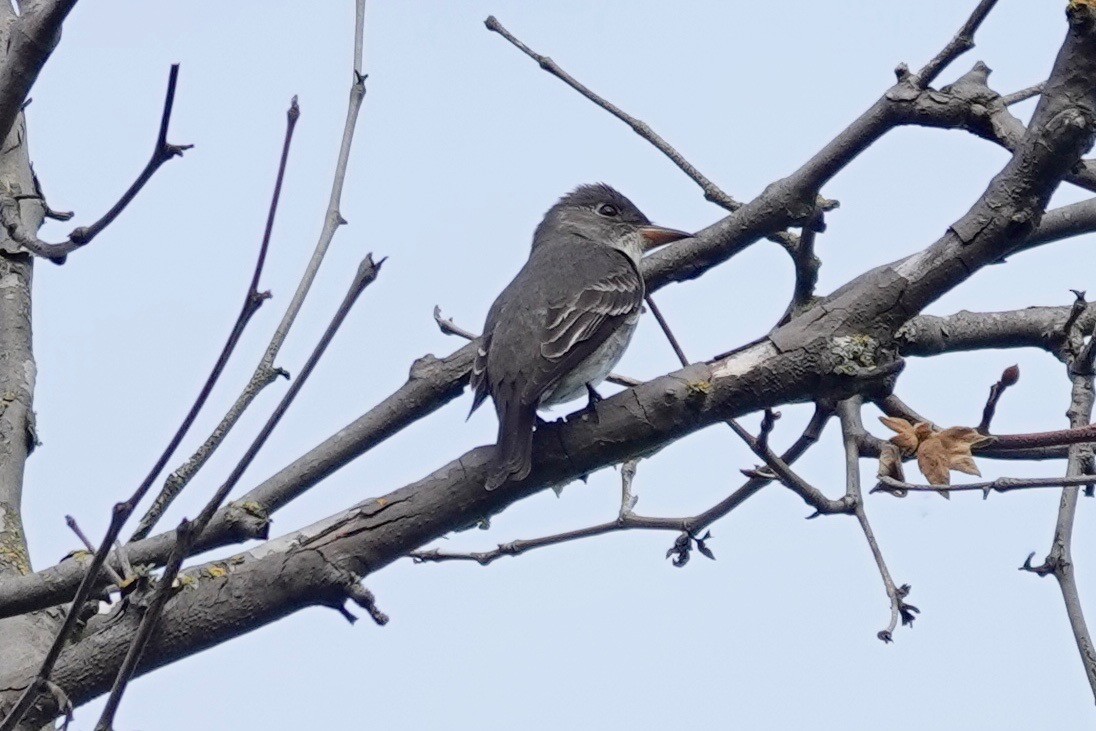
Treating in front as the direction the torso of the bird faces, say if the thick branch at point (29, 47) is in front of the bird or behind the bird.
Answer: behind

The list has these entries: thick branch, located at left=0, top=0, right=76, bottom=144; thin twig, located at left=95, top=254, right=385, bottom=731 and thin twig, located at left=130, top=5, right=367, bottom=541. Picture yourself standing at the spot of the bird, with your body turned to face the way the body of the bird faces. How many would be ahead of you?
0

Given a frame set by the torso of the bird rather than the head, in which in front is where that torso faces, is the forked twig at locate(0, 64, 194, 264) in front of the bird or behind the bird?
behind

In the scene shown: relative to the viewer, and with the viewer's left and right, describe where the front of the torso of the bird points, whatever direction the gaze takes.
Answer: facing away from the viewer and to the right of the viewer

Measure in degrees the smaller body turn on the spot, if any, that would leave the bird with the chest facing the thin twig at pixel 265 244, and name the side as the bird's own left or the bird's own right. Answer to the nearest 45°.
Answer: approximately 135° to the bird's own left

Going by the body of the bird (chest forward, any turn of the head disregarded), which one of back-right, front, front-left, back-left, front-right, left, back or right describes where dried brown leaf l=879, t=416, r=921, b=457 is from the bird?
right

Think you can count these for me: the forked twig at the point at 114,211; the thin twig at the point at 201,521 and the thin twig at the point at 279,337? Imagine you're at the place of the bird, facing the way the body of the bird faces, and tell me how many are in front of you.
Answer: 0

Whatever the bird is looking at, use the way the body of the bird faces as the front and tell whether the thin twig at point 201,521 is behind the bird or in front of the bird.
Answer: behind

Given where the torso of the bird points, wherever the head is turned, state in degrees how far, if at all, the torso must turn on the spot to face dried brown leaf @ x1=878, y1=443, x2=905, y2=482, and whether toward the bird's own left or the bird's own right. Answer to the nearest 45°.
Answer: approximately 90° to the bird's own right

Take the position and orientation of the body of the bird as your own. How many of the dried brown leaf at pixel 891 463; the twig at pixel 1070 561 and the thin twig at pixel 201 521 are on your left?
0
